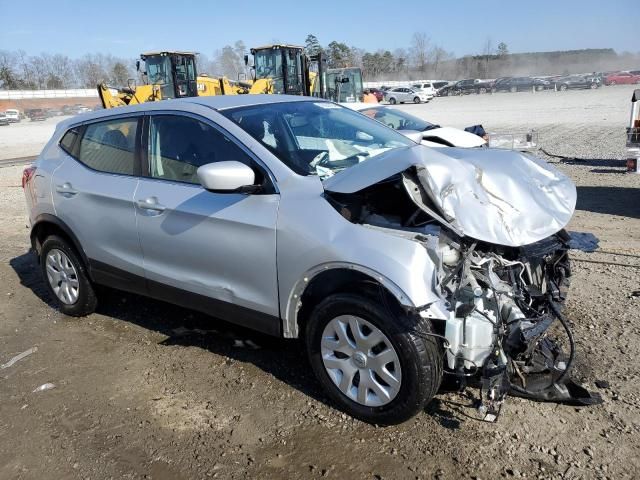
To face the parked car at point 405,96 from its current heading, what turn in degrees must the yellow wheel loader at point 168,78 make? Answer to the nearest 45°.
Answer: approximately 180°

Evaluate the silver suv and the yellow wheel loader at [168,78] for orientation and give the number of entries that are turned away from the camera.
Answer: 0

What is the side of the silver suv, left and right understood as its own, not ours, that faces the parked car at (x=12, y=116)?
back

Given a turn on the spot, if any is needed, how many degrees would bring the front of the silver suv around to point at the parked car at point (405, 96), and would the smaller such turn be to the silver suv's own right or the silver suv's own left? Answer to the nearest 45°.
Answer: approximately 135° to the silver suv's own left

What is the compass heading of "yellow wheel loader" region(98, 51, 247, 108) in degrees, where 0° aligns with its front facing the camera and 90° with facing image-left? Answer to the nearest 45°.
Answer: approximately 45°

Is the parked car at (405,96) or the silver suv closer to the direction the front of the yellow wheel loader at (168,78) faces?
the silver suv

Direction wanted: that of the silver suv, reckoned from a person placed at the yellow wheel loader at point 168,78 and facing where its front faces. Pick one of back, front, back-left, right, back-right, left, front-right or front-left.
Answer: front-left
